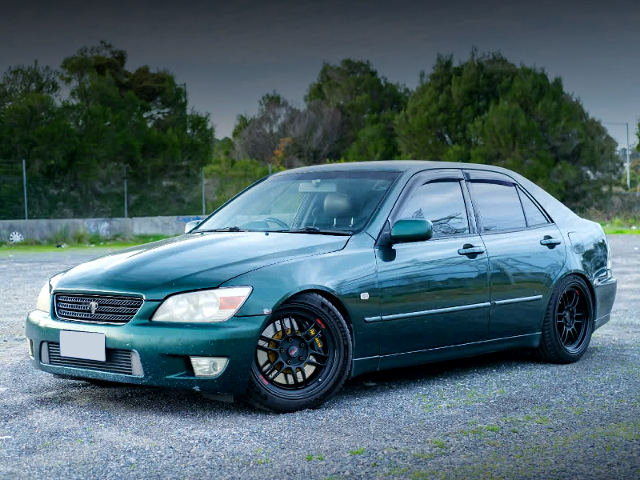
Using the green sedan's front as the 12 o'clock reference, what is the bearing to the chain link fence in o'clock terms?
The chain link fence is roughly at 4 o'clock from the green sedan.

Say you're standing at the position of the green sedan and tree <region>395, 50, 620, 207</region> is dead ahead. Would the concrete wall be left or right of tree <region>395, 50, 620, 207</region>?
left

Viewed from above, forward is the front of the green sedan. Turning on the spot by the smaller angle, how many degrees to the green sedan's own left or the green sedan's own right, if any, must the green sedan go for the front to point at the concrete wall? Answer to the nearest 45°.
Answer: approximately 135° to the green sedan's own right

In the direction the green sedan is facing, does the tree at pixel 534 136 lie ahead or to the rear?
to the rear
